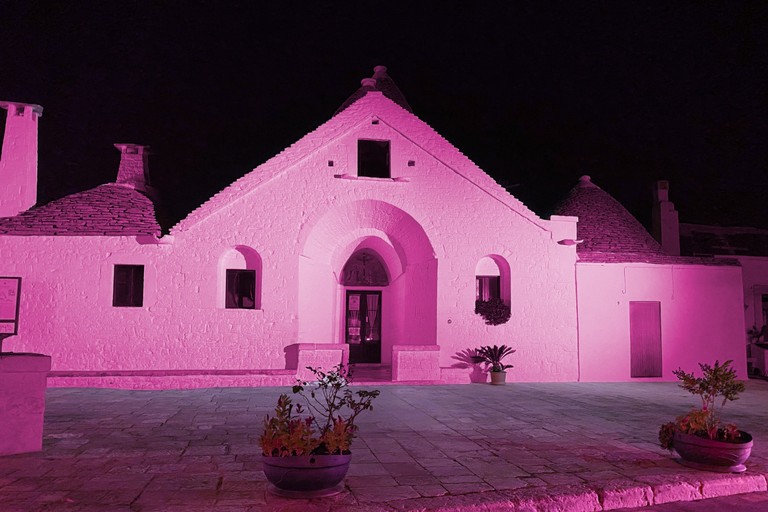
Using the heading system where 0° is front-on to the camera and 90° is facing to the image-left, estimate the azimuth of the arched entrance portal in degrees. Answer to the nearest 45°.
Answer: approximately 0°

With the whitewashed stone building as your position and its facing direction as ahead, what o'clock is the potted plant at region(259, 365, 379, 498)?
The potted plant is roughly at 12 o'clock from the whitewashed stone building.

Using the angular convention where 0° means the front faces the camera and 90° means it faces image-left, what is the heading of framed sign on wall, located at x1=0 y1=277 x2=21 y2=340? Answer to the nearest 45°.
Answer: approximately 0°

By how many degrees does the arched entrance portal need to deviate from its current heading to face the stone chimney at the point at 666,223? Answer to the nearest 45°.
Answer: approximately 135° to its left

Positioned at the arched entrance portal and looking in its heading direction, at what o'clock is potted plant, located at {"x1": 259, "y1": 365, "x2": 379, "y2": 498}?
The potted plant is roughly at 12 o'clock from the arched entrance portal.

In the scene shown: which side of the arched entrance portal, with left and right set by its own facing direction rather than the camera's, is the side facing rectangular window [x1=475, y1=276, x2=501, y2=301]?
left

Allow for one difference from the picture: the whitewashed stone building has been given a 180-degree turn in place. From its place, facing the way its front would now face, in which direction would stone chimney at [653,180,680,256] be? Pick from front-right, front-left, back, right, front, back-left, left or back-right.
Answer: front-right
